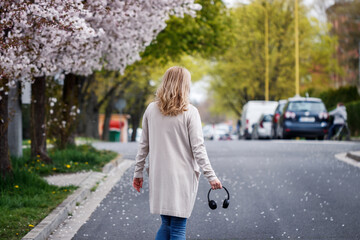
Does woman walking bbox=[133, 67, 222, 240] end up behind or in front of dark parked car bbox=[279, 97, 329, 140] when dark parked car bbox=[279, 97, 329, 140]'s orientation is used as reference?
behind

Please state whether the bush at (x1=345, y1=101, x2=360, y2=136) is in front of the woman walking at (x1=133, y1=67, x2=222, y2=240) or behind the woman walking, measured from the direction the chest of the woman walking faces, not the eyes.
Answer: in front

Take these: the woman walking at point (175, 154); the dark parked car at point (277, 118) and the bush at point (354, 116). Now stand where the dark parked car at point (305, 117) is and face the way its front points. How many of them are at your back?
1

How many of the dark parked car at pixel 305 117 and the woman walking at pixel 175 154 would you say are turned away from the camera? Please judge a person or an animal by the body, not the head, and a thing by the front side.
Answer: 2

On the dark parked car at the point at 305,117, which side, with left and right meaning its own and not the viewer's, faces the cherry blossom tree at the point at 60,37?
back

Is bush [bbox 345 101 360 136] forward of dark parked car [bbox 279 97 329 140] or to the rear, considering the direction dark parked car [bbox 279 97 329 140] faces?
forward

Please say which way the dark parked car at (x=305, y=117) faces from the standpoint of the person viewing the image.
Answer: facing away from the viewer

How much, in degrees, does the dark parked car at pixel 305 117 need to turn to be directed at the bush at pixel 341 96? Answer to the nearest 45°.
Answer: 0° — it already faces it

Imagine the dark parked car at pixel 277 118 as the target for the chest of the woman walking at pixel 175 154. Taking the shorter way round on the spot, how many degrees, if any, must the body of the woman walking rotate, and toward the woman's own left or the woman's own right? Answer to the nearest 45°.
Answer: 0° — they already face it

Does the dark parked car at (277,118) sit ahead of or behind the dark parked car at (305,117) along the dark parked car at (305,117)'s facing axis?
ahead

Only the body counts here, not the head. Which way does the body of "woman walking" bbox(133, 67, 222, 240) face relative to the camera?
away from the camera
